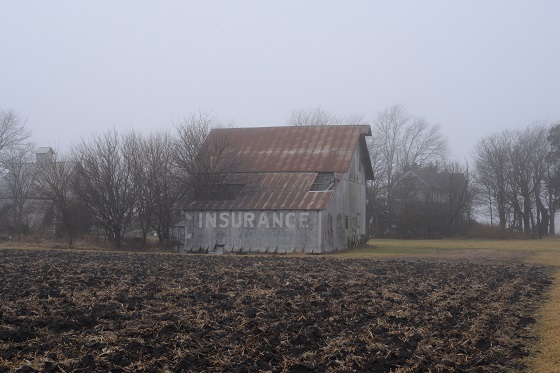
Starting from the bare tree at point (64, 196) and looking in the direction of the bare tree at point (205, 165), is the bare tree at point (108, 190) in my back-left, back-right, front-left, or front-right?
front-right

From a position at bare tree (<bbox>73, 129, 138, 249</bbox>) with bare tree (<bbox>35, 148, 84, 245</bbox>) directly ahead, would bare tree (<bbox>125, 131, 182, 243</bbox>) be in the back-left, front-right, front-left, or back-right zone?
back-right
